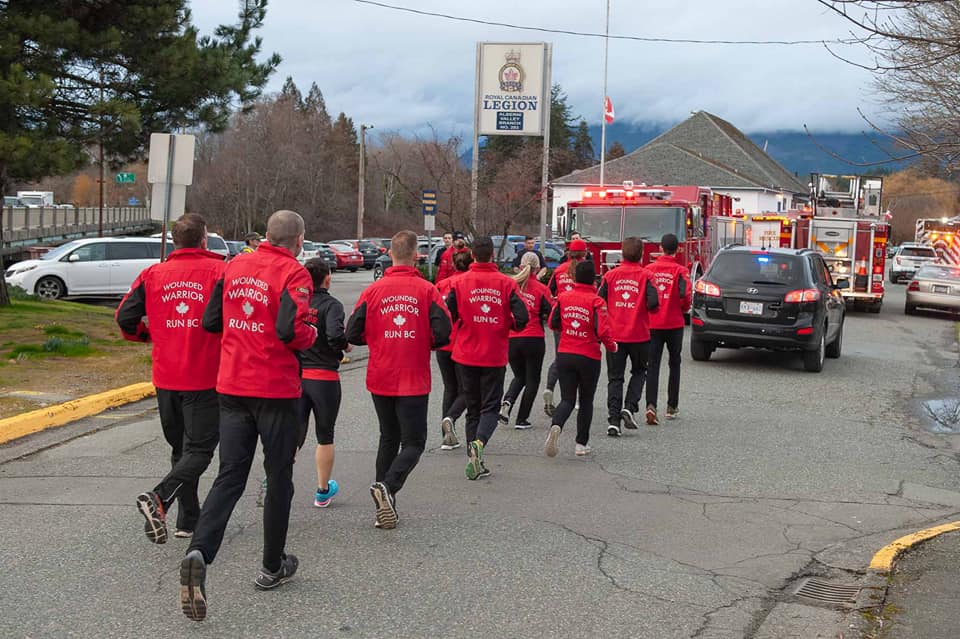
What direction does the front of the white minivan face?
to the viewer's left

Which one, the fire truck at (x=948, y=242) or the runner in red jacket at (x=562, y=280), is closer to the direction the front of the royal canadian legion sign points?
the runner in red jacket

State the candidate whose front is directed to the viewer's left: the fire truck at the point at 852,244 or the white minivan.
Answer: the white minivan

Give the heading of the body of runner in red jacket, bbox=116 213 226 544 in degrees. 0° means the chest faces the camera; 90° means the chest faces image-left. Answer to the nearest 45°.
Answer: approximately 180°

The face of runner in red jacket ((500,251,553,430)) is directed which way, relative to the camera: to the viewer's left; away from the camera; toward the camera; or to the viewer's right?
away from the camera

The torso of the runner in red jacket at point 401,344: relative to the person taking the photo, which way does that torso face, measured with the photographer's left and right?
facing away from the viewer

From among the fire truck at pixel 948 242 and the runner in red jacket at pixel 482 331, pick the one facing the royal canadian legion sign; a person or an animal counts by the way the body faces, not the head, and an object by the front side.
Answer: the runner in red jacket

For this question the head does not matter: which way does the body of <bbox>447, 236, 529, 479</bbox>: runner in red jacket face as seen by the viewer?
away from the camera

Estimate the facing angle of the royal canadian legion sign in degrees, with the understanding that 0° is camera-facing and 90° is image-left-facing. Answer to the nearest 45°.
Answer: approximately 0°

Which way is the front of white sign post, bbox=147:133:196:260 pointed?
away from the camera

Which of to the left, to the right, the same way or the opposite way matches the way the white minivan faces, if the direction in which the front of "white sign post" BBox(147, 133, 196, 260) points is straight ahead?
to the left
